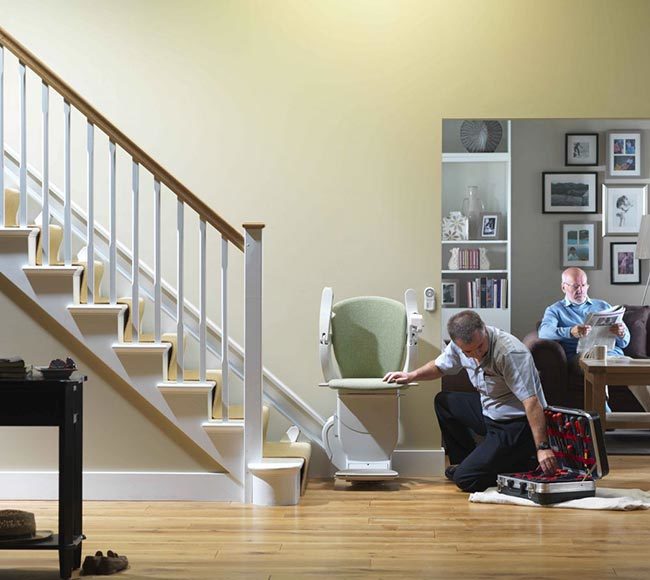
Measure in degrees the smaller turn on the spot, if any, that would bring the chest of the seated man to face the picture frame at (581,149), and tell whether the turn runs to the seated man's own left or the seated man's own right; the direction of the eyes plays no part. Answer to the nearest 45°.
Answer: approximately 135° to the seated man's own left

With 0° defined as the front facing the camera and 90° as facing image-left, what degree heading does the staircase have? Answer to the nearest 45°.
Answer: approximately 270°

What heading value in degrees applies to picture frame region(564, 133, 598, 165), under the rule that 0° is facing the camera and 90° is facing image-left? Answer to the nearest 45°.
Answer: approximately 0°

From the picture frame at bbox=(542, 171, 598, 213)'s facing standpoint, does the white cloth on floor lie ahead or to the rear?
ahead

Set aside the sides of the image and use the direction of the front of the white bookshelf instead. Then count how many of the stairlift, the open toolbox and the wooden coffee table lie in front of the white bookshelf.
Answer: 3

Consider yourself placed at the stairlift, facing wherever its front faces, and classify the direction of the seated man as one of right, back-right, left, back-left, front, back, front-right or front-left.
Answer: back-left

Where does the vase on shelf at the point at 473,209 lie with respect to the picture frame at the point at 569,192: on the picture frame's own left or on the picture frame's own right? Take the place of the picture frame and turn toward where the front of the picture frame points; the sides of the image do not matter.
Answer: on the picture frame's own right

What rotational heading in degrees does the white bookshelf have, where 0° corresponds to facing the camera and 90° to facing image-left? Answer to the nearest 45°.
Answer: approximately 0°

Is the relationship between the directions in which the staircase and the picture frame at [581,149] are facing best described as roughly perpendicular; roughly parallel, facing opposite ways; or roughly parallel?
roughly perpendicular

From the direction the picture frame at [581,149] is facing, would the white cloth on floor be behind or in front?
in front

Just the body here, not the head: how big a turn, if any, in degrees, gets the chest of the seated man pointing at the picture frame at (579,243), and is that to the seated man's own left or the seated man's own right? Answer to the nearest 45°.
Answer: approximately 135° to the seated man's own left

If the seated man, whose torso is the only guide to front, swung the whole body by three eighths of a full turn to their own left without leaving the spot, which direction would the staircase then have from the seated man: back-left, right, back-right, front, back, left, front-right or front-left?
back-left
